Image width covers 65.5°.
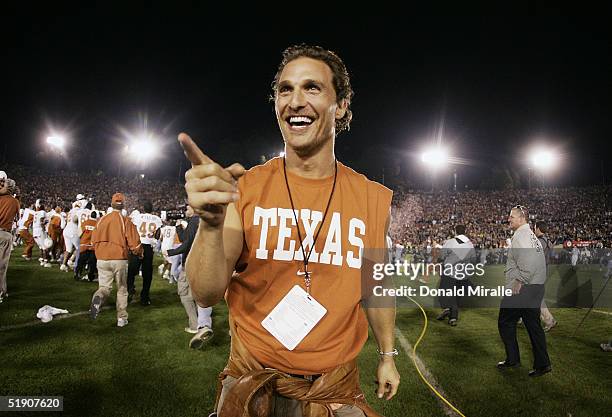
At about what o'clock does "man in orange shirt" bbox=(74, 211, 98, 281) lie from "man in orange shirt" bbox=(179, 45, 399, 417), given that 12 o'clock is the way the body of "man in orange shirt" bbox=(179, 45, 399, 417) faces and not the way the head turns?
"man in orange shirt" bbox=(74, 211, 98, 281) is roughly at 5 o'clock from "man in orange shirt" bbox=(179, 45, 399, 417).

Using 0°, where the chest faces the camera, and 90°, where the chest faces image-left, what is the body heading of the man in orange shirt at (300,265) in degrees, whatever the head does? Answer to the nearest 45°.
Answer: approximately 0°

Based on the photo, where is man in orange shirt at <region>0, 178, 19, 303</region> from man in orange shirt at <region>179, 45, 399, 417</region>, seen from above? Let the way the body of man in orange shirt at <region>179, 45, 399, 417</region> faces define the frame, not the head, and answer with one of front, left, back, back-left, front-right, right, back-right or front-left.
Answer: back-right

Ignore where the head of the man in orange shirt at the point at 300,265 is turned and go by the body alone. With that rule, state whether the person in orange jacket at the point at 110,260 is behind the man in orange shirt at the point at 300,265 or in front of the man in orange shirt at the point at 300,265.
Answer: behind

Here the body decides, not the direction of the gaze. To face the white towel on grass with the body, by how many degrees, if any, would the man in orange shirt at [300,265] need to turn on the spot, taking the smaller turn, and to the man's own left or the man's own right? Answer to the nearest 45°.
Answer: approximately 135° to the man's own right
